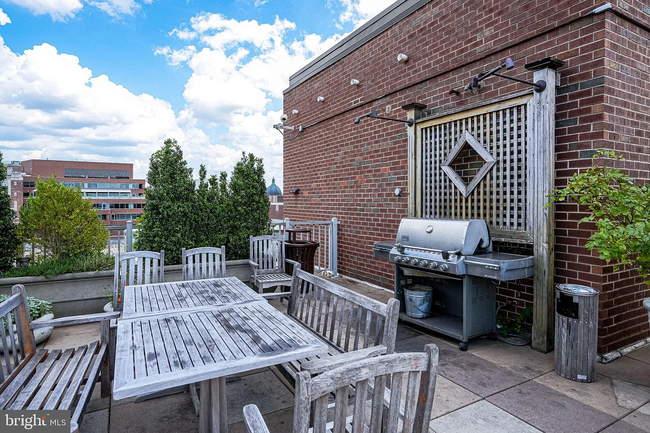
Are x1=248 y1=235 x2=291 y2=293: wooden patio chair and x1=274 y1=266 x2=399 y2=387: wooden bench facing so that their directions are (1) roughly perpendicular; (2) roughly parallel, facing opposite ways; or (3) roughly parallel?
roughly perpendicular

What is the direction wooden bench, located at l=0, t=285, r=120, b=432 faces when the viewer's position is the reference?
facing to the right of the viewer

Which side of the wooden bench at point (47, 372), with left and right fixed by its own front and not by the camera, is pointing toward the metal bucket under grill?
front

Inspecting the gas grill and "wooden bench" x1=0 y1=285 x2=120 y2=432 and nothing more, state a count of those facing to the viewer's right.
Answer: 1

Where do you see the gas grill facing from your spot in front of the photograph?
facing the viewer and to the left of the viewer

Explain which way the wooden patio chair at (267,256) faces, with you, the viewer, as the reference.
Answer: facing the viewer and to the right of the viewer

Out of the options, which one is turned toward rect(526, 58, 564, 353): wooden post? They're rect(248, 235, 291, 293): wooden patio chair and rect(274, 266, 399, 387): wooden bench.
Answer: the wooden patio chair

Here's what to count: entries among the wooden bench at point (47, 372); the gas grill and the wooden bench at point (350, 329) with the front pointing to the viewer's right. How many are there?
1

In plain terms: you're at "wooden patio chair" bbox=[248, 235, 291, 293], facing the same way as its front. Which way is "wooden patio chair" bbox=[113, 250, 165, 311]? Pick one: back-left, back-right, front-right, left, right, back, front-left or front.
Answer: right

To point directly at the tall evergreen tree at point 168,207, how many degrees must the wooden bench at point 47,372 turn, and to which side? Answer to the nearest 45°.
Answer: approximately 45° to its left

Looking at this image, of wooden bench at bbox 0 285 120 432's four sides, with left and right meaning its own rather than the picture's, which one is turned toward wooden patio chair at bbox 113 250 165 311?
left

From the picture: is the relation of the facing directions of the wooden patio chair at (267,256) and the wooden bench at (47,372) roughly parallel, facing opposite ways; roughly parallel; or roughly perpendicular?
roughly perpendicular

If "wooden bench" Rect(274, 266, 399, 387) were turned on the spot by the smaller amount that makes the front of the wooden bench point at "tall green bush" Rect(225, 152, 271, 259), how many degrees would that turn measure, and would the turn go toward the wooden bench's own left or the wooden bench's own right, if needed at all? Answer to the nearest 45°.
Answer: approximately 90° to the wooden bench's own right

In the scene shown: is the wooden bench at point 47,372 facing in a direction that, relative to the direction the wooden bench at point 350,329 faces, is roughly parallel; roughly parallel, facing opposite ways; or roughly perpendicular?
roughly parallel, facing opposite ways

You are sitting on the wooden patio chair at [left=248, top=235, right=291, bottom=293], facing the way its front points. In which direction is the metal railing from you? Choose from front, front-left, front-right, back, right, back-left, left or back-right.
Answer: left

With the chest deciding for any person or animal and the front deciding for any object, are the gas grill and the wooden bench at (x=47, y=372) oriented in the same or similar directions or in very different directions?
very different directions

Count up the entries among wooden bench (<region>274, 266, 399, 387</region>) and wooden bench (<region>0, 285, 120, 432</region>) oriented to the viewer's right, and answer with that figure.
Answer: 1

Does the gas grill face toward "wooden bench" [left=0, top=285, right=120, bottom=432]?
yes
